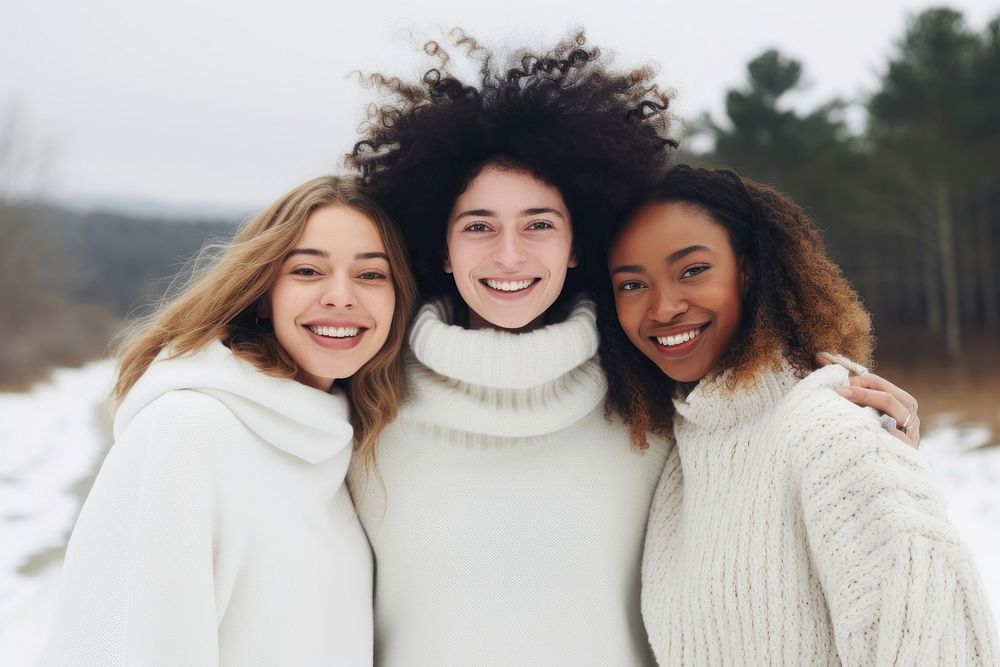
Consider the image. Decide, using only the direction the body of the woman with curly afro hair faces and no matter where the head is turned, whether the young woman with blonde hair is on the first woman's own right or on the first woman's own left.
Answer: on the first woman's own right

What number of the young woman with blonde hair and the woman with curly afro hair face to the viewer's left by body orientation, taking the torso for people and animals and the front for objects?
0

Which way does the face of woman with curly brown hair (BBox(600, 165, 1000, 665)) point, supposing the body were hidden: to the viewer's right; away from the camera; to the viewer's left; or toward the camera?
toward the camera

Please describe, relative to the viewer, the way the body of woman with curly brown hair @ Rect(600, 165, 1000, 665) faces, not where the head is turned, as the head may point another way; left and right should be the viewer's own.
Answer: facing the viewer and to the left of the viewer

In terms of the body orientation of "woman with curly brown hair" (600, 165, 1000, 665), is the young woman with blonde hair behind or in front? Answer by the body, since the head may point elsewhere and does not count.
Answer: in front

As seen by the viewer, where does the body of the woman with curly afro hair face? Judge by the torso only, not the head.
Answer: toward the camera

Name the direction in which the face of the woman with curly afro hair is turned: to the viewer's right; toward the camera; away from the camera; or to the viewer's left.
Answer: toward the camera

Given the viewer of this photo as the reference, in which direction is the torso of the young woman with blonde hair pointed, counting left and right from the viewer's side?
facing the viewer and to the right of the viewer

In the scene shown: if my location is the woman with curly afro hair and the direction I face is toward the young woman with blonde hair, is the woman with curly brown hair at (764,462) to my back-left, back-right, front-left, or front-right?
back-left

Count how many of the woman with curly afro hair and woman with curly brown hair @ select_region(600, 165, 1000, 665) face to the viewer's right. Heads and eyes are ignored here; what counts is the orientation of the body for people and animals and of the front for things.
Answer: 0

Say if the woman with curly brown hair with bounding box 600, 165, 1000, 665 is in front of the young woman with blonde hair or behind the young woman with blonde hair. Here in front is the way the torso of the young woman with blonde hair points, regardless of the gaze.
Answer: in front

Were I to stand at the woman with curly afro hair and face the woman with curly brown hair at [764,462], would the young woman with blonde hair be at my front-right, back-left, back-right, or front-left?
back-right

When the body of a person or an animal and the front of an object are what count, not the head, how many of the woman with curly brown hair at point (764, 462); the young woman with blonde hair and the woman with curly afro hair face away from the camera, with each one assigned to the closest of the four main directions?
0
